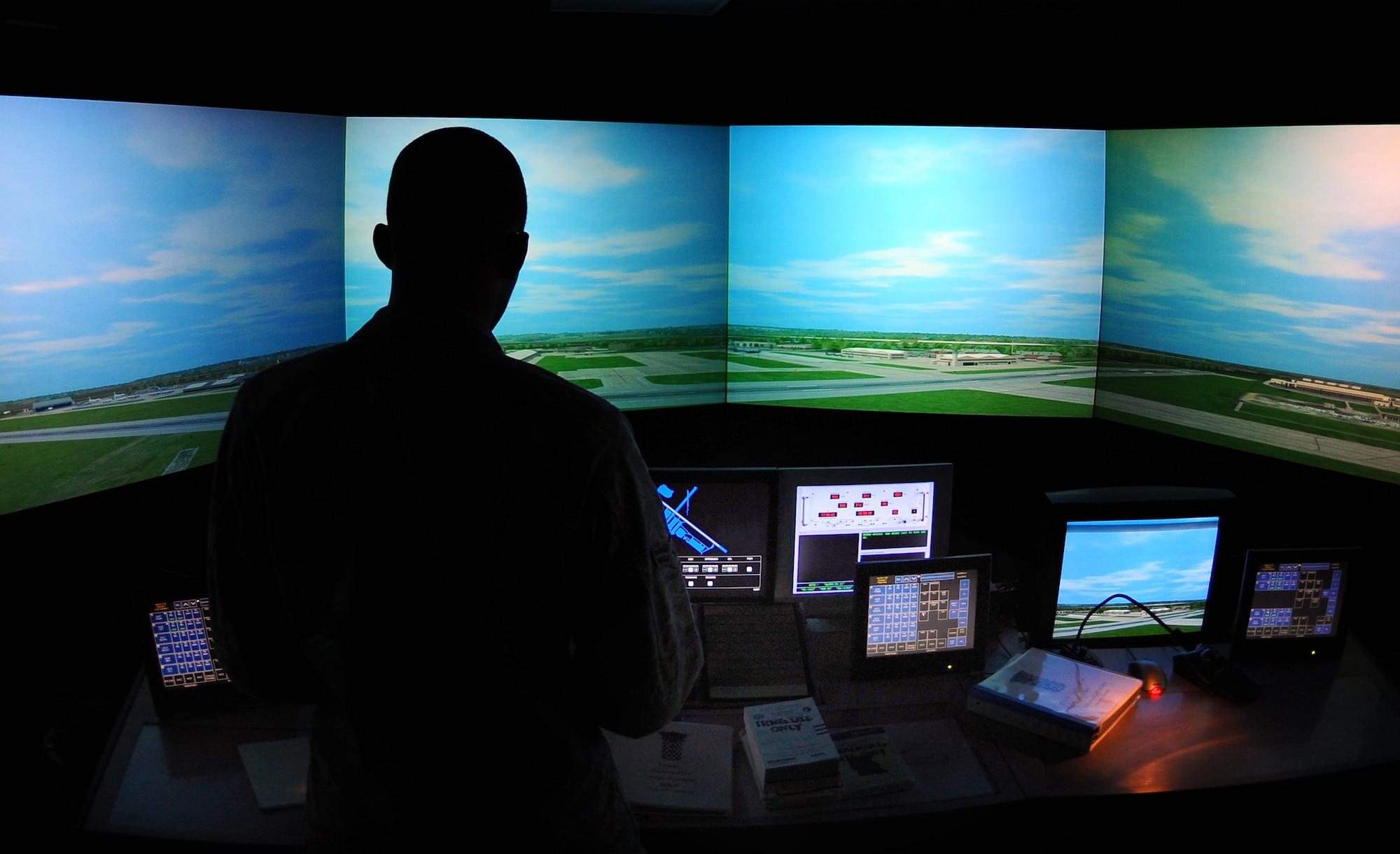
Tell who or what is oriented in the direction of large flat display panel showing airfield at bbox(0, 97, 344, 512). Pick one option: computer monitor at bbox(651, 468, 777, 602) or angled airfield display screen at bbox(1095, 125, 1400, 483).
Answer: angled airfield display screen at bbox(1095, 125, 1400, 483)

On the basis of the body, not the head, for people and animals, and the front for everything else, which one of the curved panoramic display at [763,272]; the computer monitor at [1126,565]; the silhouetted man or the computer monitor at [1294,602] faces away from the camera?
the silhouetted man

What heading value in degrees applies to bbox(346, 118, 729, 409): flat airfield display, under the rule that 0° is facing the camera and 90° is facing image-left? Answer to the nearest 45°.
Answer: approximately 0°

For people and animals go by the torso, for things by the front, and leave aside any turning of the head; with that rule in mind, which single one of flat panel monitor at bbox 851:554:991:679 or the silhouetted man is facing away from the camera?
the silhouetted man

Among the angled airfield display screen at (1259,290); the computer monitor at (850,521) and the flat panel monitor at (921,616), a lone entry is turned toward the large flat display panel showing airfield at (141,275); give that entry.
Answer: the angled airfield display screen at (1259,290)

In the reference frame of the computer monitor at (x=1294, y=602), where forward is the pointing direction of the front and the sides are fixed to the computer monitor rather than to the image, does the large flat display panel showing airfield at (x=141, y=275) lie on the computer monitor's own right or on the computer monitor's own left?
on the computer monitor's own right

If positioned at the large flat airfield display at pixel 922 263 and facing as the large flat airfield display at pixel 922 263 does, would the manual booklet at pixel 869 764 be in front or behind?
in front

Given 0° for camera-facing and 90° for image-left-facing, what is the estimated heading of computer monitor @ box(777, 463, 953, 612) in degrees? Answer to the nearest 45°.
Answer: approximately 0°

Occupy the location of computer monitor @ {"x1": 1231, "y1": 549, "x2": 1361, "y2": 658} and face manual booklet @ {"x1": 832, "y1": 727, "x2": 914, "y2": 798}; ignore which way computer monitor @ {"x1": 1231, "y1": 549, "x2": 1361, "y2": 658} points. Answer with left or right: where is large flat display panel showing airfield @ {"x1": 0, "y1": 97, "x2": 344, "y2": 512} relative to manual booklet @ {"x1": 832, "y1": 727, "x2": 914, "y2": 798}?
right

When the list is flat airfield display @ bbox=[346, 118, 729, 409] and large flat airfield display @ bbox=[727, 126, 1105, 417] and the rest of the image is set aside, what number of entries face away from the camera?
0

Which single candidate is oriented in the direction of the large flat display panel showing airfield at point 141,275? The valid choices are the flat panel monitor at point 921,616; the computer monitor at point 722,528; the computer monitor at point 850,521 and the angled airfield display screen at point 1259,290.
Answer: the angled airfield display screen at point 1259,290

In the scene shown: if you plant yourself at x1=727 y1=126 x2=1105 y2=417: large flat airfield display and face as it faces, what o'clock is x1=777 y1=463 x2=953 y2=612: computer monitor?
The computer monitor is roughly at 12 o'clock from the large flat airfield display.

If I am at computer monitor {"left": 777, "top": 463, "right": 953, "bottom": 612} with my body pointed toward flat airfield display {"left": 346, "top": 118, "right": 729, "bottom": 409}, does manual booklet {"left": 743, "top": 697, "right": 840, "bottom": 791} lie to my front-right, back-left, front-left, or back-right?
back-left

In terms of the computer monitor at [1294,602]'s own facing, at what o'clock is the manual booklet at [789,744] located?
The manual booklet is roughly at 1 o'clock from the computer monitor.
